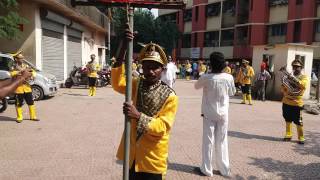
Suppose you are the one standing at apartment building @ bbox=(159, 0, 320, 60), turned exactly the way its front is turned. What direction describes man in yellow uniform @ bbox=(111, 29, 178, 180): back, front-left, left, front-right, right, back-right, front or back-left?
front-left

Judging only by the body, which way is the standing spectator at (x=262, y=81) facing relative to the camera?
toward the camera

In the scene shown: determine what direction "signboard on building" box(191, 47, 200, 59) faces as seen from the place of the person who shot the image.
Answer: facing the viewer

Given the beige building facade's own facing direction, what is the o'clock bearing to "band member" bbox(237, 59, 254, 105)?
The band member is roughly at 12 o'clock from the beige building facade.

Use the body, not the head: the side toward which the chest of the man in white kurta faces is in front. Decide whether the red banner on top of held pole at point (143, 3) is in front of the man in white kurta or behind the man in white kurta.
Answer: behind

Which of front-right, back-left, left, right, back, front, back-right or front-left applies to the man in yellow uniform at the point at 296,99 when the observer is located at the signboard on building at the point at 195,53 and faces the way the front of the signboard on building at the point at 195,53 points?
front

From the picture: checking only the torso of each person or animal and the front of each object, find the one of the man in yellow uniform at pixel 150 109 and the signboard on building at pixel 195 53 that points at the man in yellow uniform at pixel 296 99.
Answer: the signboard on building

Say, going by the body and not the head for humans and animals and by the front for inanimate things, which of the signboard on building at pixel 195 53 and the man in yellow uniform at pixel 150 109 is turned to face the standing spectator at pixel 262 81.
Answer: the signboard on building

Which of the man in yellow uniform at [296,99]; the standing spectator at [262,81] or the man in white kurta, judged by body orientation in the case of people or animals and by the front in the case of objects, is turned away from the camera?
the man in white kurta

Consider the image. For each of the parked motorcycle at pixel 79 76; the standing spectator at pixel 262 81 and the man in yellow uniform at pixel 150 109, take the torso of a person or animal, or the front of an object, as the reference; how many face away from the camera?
0

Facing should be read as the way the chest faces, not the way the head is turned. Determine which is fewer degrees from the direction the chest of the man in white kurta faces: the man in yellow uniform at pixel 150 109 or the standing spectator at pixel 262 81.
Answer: the standing spectator

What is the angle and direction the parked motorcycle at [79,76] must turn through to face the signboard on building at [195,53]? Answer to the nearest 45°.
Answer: approximately 180°

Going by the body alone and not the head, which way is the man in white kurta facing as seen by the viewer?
away from the camera

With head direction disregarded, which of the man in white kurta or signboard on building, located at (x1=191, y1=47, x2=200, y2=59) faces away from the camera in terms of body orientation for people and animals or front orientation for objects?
the man in white kurta

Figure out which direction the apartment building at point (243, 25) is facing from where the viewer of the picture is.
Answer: facing the viewer and to the left of the viewer

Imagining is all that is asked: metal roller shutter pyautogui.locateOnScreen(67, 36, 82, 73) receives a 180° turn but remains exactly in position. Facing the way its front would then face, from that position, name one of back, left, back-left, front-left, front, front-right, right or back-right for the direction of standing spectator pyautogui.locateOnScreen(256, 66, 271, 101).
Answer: back

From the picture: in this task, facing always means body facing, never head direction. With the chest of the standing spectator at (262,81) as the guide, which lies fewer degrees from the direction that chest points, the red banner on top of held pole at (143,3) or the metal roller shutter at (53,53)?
the red banner on top of held pole
